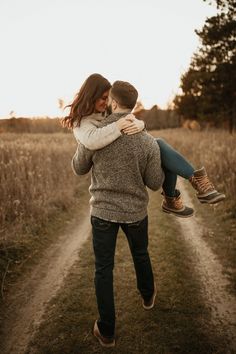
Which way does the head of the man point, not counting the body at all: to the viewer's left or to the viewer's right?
to the viewer's left

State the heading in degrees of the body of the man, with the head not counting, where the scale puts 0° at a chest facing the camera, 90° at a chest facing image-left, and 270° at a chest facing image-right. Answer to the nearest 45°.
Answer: approximately 180°

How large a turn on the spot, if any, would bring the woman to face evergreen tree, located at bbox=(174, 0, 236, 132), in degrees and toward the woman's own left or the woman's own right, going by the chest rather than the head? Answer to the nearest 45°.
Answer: approximately 90° to the woman's own left

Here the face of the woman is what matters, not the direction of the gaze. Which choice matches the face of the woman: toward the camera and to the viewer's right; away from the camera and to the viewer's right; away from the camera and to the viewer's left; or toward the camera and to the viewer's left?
toward the camera and to the viewer's right
